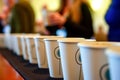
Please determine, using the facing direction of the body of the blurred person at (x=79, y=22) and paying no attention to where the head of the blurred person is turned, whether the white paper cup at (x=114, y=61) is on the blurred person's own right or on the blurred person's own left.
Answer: on the blurred person's own left
